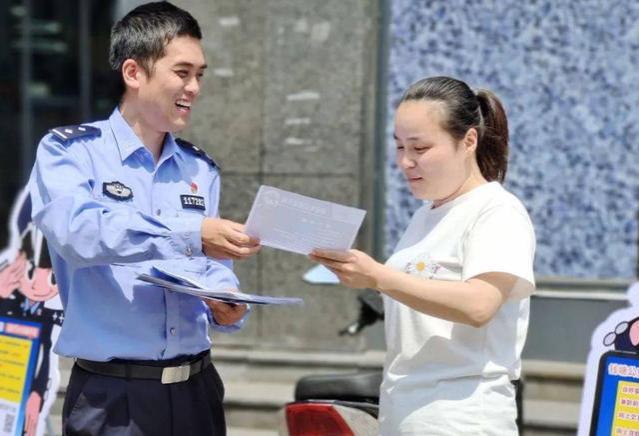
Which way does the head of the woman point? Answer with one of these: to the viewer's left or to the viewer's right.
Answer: to the viewer's left

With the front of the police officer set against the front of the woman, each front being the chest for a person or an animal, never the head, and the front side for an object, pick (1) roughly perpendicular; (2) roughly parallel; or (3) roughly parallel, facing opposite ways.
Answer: roughly perpendicular

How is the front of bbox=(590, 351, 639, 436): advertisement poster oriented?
toward the camera

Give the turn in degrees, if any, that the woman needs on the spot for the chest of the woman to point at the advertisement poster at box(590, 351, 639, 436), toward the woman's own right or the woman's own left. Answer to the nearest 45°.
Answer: approximately 180°

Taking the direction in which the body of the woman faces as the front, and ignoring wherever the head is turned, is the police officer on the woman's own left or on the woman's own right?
on the woman's own right

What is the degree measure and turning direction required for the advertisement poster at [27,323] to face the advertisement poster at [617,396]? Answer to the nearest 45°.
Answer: approximately 45° to its left

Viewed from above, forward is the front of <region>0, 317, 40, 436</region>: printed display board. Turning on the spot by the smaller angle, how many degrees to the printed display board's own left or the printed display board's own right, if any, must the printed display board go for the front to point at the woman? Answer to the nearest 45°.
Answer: approximately 45° to the printed display board's own left

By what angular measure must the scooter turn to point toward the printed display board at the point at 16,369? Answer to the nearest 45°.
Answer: approximately 90° to its left

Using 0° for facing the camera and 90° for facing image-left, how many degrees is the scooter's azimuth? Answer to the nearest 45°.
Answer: approximately 225°

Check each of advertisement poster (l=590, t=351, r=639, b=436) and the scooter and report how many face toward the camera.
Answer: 1

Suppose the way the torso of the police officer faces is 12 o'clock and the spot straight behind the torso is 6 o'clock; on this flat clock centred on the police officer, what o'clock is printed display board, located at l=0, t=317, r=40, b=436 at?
The printed display board is roughly at 7 o'clock from the police officer.

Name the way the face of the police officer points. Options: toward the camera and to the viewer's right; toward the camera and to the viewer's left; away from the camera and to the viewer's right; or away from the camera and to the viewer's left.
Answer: toward the camera and to the viewer's right
